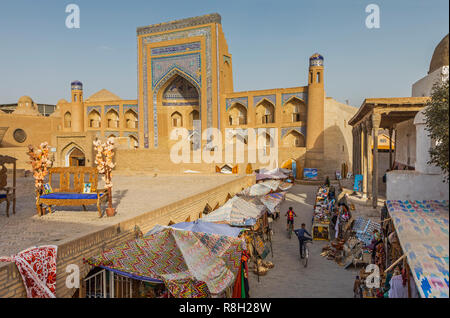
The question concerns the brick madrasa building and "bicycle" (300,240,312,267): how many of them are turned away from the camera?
1

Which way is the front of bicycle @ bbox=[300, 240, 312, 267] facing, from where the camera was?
facing away from the viewer

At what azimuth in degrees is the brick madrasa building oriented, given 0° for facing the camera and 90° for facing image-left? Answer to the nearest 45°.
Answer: approximately 45°

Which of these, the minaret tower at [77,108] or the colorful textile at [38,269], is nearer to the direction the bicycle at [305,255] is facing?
the minaret tower

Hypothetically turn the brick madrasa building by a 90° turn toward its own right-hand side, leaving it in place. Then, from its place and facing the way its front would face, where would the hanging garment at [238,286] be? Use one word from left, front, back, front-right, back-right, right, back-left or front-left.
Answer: back-left

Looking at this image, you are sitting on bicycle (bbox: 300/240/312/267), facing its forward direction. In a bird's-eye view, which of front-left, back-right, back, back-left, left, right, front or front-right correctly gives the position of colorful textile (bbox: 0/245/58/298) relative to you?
back-left

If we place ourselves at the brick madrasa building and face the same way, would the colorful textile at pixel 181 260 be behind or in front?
in front
